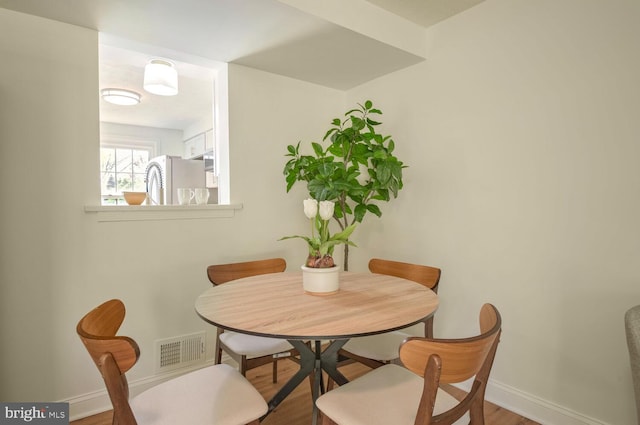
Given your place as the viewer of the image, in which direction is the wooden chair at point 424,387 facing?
facing away from the viewer and to the left of the viewer

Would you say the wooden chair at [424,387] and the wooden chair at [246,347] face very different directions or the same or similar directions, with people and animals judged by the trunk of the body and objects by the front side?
very different directions

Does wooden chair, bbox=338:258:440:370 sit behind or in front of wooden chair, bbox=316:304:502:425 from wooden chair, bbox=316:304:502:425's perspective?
in front

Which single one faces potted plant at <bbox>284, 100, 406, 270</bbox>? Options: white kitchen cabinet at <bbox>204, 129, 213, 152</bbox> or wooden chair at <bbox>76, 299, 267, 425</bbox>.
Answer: the wooden chair

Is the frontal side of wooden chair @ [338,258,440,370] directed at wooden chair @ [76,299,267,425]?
yes

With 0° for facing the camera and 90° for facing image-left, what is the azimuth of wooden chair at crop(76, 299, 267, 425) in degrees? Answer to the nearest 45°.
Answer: approximately 225°

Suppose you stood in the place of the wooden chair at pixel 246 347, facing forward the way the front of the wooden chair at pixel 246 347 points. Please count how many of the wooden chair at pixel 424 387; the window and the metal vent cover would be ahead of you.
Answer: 1

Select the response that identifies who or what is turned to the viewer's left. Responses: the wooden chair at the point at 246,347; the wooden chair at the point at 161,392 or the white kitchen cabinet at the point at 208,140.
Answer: the white kitchen cabinet

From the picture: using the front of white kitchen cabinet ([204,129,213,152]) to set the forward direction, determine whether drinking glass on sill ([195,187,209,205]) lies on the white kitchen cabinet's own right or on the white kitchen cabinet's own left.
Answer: on the white kitchen cabinet's own left

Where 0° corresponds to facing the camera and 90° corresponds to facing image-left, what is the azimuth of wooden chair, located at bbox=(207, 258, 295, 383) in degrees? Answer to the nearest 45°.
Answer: approximately 315°

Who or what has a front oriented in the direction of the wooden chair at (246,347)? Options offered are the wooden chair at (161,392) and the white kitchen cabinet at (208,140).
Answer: the wooden chair at (161,392)

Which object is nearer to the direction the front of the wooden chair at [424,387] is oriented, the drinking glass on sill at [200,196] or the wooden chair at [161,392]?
the drinking glass on sill

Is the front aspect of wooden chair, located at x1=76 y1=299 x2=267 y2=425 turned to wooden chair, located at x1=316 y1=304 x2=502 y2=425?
no

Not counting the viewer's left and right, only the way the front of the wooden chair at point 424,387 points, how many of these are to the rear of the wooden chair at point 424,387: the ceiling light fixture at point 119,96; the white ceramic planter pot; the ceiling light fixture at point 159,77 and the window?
0

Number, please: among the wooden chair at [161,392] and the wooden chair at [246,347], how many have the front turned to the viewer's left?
0

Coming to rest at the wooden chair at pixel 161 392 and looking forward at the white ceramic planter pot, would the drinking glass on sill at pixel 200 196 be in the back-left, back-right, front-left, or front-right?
front-left
